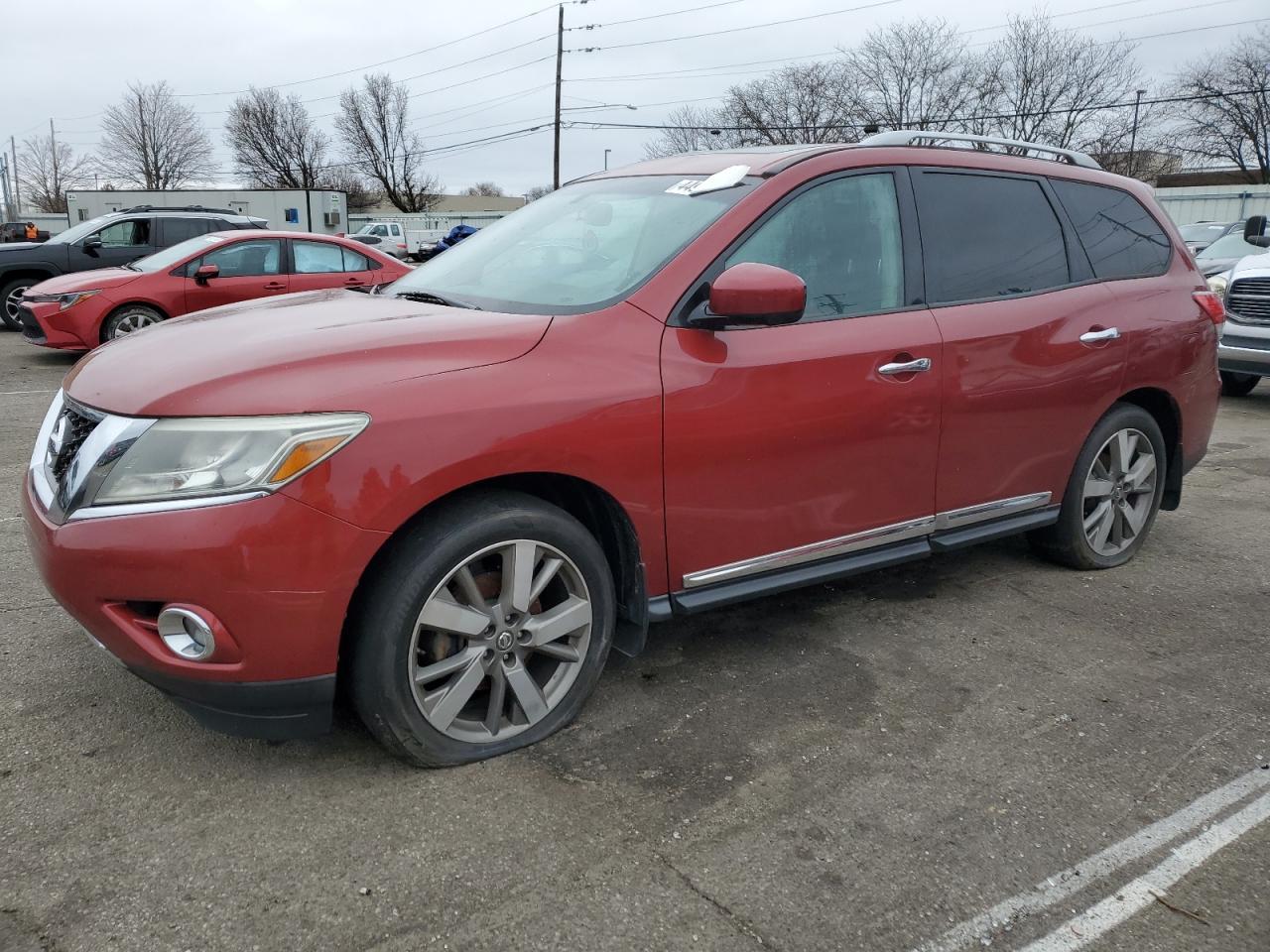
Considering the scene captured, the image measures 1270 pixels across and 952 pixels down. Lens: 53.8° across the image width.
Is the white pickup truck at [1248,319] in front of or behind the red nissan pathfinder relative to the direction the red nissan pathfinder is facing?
behind

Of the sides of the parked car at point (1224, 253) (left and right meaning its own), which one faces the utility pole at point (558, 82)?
right

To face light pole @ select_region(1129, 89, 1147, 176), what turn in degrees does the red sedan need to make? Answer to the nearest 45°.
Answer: approximately 180°

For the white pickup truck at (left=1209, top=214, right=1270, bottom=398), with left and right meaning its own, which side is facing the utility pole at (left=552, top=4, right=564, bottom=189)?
right

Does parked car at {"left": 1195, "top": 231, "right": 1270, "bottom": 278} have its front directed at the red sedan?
yes

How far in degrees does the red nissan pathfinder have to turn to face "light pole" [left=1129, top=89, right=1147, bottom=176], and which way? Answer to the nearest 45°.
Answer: approximately 180°

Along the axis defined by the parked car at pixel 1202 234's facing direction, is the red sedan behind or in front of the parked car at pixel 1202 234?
in front

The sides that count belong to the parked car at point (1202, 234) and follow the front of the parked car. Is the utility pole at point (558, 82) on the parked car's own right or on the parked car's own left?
on the parked car's own right

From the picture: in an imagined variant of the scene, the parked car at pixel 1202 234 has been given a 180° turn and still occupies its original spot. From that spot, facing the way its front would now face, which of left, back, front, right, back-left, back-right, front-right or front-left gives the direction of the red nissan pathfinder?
back-right

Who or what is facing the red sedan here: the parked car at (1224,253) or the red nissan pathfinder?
the parked car

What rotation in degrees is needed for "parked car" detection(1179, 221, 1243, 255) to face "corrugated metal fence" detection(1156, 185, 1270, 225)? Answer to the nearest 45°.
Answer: approximately 135° to its right
